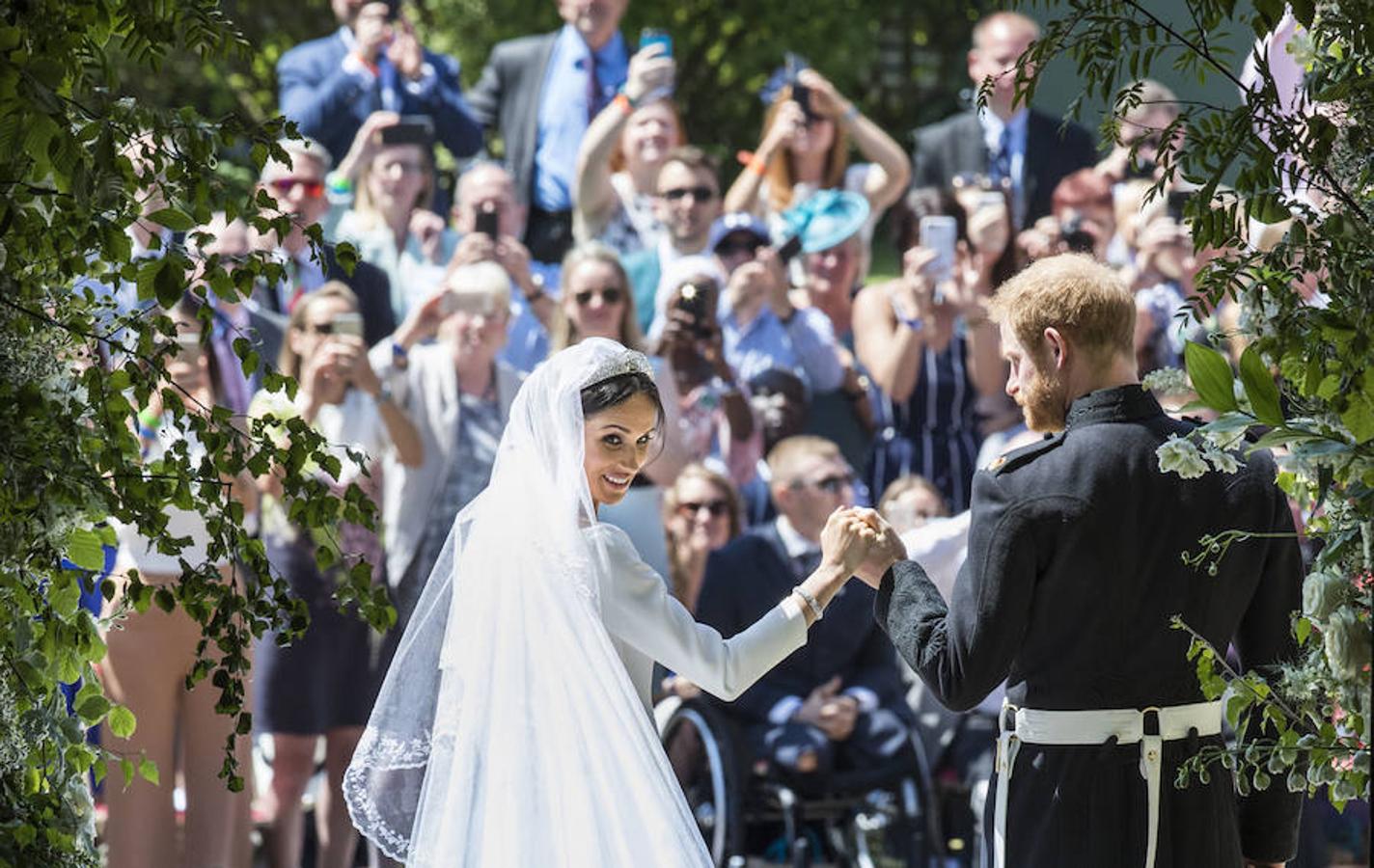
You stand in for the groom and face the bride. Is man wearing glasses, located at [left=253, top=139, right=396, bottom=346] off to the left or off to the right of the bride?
right

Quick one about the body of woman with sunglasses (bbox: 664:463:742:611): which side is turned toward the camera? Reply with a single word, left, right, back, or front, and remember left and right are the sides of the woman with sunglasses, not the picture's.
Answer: front

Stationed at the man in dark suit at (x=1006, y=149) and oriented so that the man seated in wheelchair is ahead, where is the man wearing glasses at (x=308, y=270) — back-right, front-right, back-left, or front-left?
front-right

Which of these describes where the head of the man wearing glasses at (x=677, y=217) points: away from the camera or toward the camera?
toward the camera

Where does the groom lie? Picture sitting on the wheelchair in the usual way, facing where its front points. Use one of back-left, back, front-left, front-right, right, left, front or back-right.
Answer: front

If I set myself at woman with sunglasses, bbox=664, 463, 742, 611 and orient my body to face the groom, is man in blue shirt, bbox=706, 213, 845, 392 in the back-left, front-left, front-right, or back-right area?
back-left

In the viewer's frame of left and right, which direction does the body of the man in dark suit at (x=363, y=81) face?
facing the viewer

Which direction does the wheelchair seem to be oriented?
toward the camera

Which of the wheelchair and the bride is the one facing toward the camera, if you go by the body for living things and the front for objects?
the wheelchair

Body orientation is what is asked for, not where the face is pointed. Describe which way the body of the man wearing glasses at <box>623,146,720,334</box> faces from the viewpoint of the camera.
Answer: toward the camera

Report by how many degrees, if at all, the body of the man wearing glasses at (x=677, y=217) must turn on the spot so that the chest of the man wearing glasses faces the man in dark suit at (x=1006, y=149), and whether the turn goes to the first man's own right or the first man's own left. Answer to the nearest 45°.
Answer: approximately 90° to the first man's own left

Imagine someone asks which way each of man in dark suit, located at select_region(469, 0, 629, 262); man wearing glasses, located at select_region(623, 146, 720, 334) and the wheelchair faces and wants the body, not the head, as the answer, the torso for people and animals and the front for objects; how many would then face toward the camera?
3

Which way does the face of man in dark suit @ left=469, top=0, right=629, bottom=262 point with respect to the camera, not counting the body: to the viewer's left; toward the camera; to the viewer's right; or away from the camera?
toward the camera

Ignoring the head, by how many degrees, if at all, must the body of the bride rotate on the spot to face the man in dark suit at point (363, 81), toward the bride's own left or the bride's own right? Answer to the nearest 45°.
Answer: approximately 45° to the bride's own left

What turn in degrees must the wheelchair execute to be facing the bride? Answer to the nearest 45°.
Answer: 0° — it already faces them

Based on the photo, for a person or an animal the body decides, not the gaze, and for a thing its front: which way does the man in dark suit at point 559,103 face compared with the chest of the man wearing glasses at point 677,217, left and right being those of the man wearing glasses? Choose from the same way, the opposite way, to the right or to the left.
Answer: the same way
